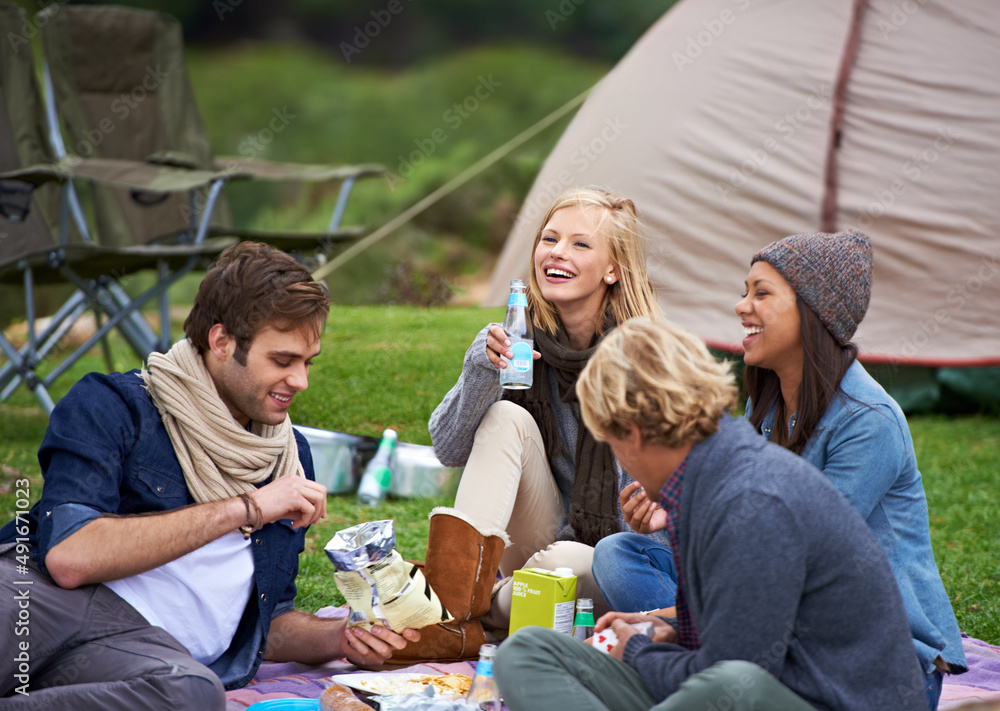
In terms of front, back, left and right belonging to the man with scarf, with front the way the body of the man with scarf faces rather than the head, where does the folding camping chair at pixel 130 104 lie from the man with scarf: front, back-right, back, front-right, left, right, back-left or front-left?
back-left

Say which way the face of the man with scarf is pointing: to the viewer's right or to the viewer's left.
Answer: to the viewer's right

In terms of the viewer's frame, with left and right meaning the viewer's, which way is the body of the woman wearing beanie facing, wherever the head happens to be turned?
facing to the left of the viewer

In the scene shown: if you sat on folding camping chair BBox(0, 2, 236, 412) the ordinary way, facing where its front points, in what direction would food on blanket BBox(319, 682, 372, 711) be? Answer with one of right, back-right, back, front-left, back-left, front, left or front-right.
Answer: front-right

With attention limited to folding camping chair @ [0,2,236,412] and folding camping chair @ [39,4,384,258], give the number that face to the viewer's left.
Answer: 0

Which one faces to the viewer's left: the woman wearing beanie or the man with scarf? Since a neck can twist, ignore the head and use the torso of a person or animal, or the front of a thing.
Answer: the woman wearing beanie

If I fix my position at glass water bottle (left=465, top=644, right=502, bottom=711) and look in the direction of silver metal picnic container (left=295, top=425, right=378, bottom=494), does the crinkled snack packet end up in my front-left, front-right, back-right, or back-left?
front-left

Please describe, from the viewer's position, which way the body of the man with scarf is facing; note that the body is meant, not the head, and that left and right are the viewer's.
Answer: facing the viewer and to the right of the viewer

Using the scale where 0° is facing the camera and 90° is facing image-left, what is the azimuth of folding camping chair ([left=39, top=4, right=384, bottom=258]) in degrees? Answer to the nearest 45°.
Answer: approximately 315°

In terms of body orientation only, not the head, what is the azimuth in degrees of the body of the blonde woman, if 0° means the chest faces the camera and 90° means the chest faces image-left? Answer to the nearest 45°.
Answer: approximately 45°

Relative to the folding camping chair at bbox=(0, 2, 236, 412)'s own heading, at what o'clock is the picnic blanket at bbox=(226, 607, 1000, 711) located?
The picnic blanket is roughly at 1 o'clock from the folding camping chair.

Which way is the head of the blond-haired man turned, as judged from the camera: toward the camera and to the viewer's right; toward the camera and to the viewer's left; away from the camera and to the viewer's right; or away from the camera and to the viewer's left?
away from the camera and to the viewer's left

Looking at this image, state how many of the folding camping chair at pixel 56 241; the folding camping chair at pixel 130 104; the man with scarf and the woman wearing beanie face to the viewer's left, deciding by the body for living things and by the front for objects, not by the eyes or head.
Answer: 1

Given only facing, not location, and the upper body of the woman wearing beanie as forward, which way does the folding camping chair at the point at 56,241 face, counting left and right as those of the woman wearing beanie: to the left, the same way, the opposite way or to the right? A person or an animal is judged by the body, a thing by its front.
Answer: the opposite way

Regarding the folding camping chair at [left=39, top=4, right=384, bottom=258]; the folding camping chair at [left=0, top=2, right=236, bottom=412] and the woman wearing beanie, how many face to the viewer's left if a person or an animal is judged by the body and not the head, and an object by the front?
1

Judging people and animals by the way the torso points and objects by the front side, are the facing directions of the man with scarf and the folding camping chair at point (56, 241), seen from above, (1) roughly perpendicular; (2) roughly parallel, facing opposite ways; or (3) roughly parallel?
roughly parallel
